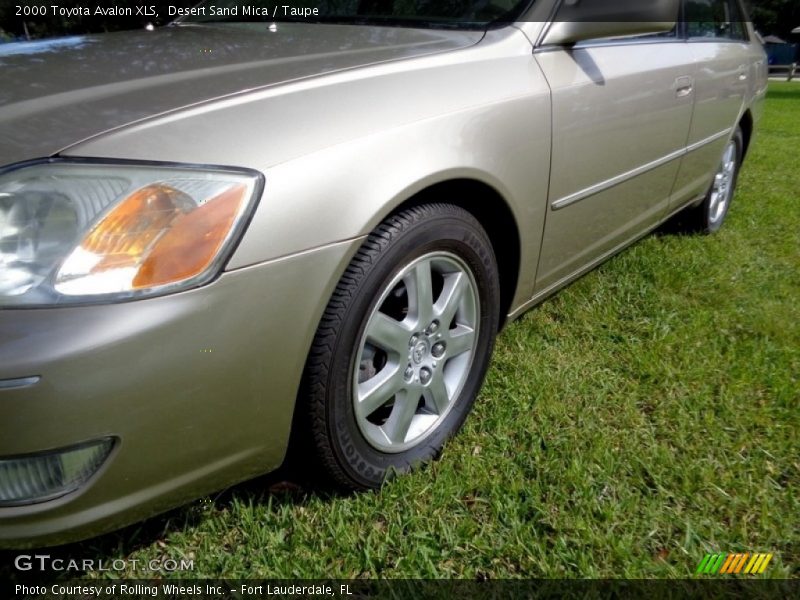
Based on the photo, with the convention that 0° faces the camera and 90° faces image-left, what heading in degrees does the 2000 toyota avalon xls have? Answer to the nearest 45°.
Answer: approximately 45°
